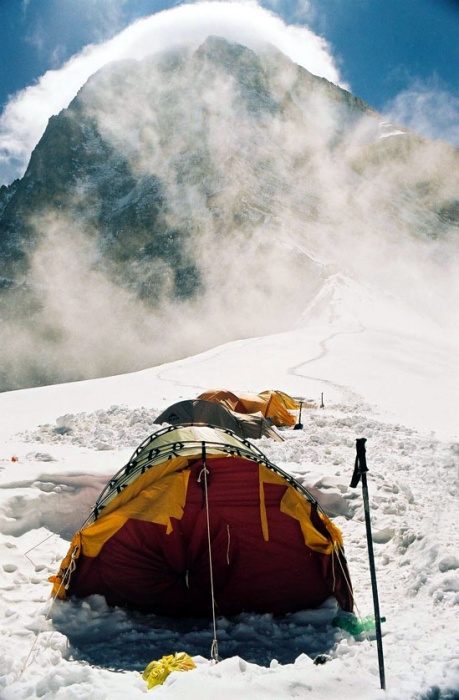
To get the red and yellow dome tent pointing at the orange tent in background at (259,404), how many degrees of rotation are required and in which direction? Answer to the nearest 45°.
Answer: approximately 180°

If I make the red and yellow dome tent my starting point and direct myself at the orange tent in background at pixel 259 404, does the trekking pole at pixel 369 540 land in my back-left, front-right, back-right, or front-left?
back-right

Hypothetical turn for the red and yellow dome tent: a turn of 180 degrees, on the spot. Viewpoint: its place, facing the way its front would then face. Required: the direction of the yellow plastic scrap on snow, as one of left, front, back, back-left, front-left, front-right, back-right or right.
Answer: back

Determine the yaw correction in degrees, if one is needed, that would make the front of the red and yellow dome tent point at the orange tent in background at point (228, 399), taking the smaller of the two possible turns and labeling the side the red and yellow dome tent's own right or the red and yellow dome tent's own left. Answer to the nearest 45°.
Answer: approximately 180°

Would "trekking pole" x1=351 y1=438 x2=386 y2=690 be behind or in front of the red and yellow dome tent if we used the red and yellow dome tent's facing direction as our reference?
in front

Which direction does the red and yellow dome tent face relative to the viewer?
toward the camera

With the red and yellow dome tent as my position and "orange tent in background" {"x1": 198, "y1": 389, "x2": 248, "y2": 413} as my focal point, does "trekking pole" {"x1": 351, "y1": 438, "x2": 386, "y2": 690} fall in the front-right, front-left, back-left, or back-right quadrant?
back-right
